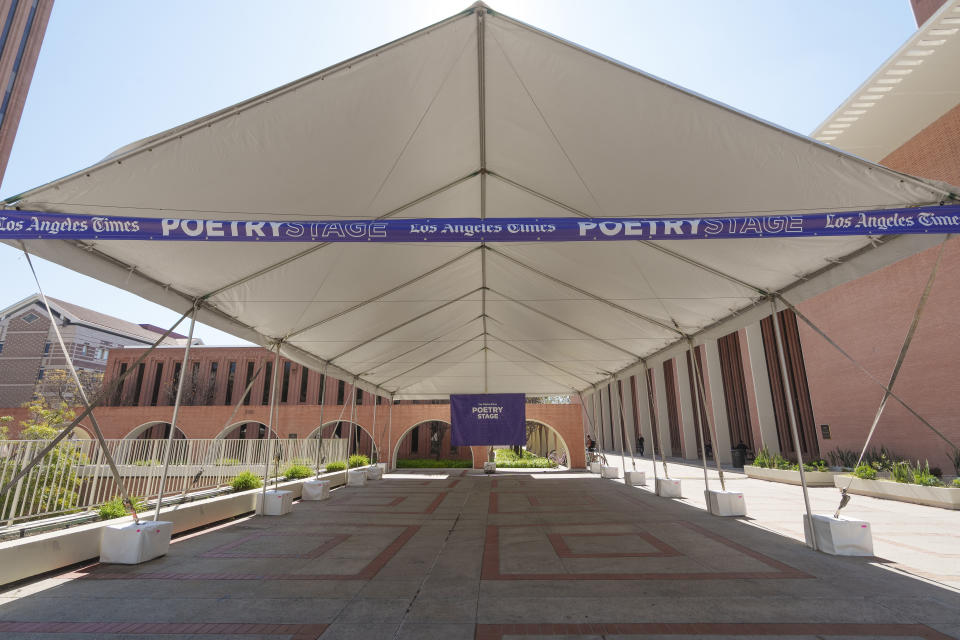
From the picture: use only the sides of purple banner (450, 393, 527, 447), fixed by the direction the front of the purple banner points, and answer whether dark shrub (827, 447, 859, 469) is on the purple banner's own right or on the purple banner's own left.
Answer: on the purple banner's own left

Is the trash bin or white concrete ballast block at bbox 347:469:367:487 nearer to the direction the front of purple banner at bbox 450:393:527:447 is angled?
the white concrete ballast block

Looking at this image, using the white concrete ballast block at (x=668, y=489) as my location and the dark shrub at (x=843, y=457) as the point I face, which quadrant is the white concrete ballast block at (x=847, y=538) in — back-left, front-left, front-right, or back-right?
back-right

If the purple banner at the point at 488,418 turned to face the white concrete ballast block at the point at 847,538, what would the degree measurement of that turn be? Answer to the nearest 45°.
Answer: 0° — it already faces it

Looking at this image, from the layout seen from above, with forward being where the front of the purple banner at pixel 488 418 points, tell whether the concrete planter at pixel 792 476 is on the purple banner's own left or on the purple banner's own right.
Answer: on the purple banner's own left

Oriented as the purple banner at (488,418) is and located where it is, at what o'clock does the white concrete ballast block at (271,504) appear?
The white concrete ballast block is roughly at 1 o'clock from the purple banner.

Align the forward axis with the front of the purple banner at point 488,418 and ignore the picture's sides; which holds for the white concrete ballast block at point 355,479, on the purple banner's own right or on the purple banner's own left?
on the purple banner's own right

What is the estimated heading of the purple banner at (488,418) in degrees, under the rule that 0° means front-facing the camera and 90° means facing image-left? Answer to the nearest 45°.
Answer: approximately 0°

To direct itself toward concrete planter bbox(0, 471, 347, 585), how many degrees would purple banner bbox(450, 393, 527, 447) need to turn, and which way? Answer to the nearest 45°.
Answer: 0° — it already faces it

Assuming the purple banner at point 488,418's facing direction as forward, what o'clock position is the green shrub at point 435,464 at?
The green shrub is roughly at 5 o'clock from the purple banner.

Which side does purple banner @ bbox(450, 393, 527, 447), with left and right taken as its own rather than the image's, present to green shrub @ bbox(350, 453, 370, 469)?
right
